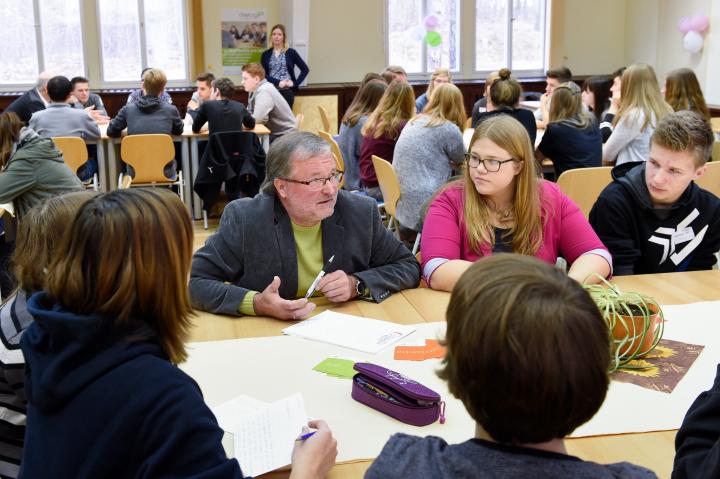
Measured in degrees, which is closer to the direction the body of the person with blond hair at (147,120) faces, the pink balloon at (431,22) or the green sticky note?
the pink balloon

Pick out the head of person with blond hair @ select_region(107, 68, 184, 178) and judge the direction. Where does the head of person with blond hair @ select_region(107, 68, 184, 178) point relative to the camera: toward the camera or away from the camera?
away from the camera

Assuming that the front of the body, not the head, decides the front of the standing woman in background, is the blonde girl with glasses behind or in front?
in front

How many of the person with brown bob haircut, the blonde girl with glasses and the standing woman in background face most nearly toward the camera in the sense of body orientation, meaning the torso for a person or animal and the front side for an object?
2

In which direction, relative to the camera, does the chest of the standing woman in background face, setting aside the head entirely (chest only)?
toward the camera

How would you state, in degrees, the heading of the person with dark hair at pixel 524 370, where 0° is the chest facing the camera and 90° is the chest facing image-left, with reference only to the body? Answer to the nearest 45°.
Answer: approximately 135°

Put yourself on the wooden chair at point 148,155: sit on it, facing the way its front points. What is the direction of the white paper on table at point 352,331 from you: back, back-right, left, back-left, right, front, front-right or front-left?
back

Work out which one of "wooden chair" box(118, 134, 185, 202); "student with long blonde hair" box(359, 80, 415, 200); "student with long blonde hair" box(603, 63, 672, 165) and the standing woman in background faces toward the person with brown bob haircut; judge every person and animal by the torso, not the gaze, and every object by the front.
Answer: the standing woman in background

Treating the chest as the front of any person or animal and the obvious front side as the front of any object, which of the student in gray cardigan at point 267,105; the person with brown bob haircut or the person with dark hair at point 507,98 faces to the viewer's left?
the student in gray cardigan

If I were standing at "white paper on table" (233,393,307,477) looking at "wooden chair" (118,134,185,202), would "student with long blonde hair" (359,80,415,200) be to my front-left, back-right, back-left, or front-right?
front-right

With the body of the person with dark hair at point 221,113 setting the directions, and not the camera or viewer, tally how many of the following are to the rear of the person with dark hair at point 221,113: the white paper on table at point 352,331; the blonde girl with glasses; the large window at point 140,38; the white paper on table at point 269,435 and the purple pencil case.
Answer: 4

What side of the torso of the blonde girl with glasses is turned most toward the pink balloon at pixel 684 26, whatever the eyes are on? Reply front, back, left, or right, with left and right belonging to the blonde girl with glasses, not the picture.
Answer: back

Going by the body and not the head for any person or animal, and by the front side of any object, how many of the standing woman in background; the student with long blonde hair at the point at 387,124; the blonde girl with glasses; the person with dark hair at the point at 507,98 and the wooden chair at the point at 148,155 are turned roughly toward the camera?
2

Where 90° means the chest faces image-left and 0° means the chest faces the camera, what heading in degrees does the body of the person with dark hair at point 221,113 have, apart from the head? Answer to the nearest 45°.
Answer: approximately 180°

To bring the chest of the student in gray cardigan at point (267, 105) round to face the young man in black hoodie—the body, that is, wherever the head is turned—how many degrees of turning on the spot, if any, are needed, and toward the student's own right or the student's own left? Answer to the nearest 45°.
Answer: approximately 90° to the student's own left

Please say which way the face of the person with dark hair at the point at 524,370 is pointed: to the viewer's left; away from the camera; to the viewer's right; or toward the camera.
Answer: away from the camera

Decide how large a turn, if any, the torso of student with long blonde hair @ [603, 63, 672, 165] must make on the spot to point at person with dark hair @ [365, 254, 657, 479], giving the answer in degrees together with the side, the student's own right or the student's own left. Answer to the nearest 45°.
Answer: approximately 135° to the student's own left

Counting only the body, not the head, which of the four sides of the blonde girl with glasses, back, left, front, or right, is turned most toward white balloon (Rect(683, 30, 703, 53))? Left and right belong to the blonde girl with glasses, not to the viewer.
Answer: back
